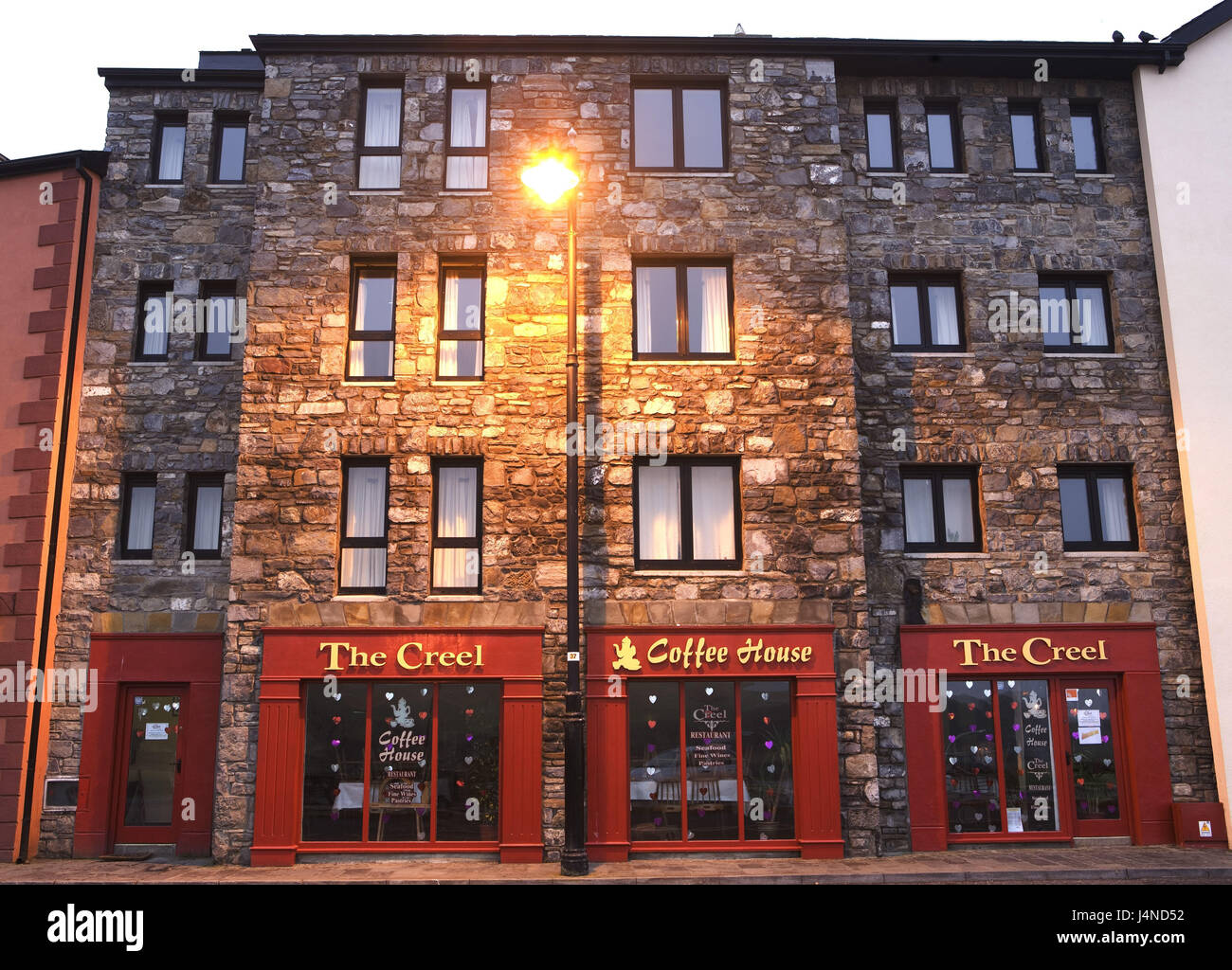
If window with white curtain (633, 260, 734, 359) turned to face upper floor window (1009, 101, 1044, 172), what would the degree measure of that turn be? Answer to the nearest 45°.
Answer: approximately 90° to its left

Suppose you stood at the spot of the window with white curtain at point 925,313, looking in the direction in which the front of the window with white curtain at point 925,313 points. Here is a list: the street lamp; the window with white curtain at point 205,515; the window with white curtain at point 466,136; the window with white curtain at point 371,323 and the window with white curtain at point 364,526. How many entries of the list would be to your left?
0

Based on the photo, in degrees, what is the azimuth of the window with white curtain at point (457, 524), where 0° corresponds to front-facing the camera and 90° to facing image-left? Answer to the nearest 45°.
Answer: approximately 0°

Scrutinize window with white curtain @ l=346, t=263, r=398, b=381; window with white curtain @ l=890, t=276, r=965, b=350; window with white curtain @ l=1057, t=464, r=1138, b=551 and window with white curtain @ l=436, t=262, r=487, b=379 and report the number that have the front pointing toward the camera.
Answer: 4

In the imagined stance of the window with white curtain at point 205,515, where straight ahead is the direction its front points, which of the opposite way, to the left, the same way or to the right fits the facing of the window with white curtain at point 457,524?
the same way

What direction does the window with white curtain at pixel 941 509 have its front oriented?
toward the camera

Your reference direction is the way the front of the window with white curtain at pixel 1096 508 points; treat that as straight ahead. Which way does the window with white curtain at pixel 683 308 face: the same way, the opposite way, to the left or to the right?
the same way

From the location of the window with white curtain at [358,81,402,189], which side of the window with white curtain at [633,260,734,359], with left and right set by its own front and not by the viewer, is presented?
right

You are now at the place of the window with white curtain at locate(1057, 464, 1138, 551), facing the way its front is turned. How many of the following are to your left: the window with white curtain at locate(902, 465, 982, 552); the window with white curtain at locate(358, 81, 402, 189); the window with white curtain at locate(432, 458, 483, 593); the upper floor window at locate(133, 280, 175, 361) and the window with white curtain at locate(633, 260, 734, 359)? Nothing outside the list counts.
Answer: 0

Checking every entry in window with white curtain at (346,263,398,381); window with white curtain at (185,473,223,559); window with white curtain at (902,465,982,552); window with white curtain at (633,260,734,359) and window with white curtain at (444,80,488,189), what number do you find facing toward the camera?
5

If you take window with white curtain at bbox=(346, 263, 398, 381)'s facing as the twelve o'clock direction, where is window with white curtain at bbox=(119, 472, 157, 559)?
window with white curtain at bbox=(119, 472, 157, 559) is roughly at 4 o'clock from window with white curtain at bbox=(346, 263, 398, 381).

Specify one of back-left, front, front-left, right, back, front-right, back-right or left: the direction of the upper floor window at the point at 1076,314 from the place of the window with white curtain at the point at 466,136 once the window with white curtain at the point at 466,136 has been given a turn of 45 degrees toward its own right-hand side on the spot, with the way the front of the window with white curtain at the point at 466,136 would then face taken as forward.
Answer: back-left

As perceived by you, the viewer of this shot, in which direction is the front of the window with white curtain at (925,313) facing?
facing the viewer

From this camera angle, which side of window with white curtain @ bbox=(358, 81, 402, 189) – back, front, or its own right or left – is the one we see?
front

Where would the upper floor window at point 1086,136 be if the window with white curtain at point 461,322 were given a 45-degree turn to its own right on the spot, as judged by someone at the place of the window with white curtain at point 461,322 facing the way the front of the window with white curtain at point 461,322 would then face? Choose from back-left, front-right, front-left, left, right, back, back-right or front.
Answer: back-left
